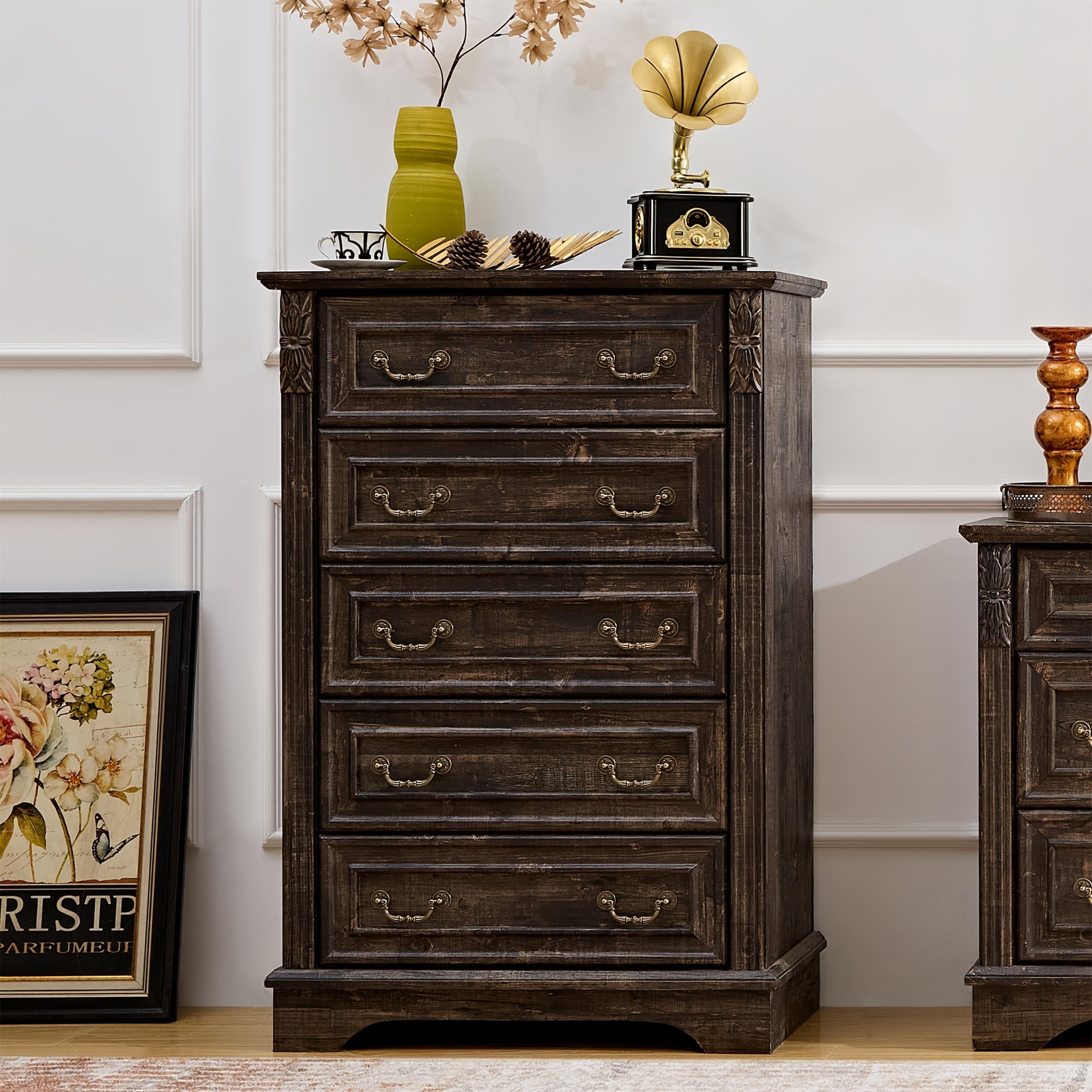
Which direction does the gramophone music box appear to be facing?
toward the camera

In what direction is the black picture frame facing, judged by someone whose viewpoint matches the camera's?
facing the viewer

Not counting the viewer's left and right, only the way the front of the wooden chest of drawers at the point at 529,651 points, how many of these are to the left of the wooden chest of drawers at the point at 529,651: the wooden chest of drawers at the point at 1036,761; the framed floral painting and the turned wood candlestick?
2

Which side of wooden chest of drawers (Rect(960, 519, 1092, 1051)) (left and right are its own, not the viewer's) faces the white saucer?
right

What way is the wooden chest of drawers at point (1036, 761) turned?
toward the camera

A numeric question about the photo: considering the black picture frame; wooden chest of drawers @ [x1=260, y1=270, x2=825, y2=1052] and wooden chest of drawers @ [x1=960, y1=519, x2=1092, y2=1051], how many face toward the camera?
3

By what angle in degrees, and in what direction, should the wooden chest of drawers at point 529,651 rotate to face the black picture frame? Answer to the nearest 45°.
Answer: approximately 135° to its right

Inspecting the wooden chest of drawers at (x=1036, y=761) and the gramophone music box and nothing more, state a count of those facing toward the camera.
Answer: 2

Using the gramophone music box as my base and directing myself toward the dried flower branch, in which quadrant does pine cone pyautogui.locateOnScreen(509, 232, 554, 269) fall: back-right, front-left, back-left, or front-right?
front-left

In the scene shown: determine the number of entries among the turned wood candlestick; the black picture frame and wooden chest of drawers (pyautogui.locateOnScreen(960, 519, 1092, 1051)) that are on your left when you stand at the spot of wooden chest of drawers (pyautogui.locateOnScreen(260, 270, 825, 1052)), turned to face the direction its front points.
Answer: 2

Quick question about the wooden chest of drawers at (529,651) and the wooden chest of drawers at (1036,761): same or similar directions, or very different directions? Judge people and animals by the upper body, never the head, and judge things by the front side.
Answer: same or similar directions
